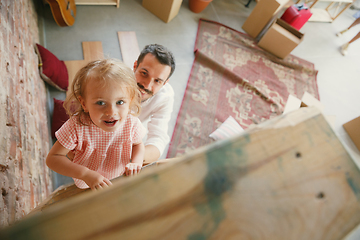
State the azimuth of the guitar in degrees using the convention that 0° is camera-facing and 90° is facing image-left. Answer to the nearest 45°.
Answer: approximately 315°

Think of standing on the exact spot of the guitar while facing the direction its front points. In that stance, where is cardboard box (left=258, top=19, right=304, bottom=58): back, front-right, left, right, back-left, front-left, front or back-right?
front-left

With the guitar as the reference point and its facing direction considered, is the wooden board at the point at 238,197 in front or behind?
in front

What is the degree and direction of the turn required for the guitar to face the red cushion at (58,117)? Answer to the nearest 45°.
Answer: approximately 45° to its right

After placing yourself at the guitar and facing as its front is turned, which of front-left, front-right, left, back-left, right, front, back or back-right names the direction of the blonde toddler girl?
front-right

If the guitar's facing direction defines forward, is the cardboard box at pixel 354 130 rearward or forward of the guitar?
forward
